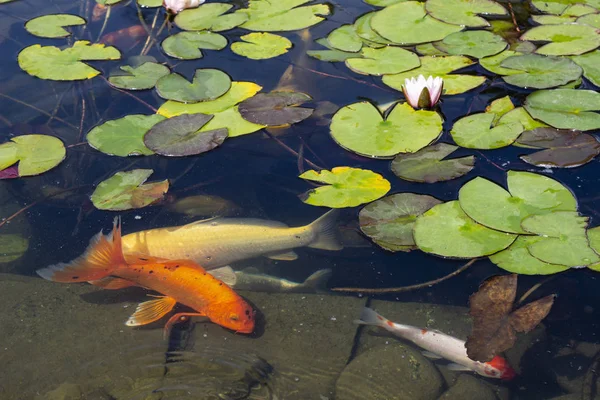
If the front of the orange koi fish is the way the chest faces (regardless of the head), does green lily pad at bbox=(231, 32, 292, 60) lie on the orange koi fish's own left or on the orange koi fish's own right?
on the orange koi fish's own left

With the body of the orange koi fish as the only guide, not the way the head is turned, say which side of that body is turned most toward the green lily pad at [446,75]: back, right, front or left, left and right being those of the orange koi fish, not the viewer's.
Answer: left

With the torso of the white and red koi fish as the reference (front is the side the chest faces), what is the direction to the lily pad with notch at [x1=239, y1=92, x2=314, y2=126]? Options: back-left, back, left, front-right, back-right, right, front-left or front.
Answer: back

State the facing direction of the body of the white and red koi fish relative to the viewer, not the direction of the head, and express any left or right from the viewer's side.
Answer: facing the viewer and to the right of the viewer

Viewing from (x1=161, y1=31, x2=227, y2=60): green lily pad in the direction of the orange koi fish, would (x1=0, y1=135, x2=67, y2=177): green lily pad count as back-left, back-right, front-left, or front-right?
front-right

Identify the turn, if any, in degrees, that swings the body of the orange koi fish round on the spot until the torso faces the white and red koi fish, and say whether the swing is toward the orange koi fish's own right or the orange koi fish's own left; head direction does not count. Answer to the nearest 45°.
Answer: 0° — it already faces it

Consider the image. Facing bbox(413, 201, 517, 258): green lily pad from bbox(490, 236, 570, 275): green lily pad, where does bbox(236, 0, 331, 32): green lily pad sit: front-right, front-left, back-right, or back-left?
front-right

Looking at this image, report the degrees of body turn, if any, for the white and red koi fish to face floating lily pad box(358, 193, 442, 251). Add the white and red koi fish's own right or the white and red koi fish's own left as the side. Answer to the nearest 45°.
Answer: approximately 180°

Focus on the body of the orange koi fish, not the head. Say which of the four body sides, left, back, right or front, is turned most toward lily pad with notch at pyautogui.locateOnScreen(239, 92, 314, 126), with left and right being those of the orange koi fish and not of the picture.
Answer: left

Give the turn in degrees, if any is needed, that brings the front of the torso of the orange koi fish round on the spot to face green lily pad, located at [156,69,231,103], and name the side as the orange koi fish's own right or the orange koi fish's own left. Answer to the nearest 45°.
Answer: approximately 135° to the orange koi fish's own left

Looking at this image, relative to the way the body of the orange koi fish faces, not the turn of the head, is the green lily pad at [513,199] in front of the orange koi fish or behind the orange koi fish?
in front

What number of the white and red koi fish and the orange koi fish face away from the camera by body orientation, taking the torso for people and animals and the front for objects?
0

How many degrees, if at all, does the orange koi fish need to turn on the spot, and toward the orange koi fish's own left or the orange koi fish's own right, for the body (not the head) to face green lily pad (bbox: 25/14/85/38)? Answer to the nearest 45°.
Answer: approximately 135° to the orange koi fish's own left

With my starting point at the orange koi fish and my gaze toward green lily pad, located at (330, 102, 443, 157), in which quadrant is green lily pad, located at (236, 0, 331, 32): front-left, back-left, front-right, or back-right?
front-left

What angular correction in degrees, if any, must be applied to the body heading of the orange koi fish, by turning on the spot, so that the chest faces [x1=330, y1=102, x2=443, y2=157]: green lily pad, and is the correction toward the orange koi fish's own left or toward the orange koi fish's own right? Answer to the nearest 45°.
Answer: approximately 90° to the orange koi fish's own left

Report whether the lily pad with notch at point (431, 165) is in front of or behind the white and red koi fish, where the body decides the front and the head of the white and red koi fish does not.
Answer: behind

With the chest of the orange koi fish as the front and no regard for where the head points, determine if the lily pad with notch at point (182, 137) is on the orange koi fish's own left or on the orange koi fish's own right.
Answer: on the orange koi fish's own left

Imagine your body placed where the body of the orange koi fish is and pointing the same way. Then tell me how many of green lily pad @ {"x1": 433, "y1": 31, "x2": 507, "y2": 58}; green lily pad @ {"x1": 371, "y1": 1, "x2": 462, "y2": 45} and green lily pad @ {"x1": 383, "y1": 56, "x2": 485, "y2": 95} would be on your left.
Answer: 3

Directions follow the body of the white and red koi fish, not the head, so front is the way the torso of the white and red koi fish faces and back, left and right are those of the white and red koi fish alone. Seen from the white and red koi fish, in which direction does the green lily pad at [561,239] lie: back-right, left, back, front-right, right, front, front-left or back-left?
left
